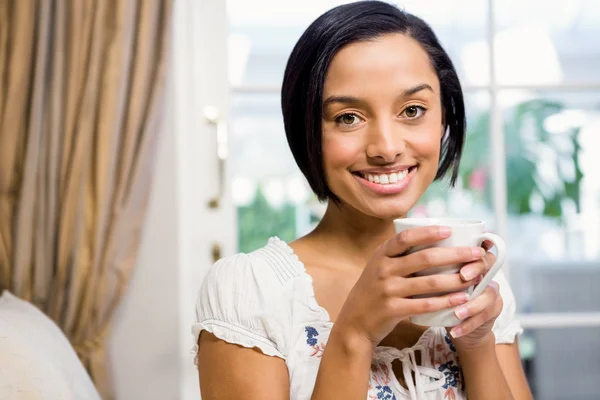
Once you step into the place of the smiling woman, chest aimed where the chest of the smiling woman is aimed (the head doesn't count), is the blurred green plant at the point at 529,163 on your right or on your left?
on your left

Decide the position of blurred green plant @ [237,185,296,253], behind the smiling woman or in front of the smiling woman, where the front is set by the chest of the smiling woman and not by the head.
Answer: behind

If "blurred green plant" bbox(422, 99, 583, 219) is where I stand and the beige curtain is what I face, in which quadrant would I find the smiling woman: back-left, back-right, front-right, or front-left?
front-left

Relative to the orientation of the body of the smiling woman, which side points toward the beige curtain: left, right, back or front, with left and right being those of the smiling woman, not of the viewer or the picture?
back

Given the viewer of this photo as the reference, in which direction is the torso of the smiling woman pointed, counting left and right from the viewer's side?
facing the viewer and to the right of the viewer

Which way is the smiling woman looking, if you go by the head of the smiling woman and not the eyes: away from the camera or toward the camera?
toward the camera
